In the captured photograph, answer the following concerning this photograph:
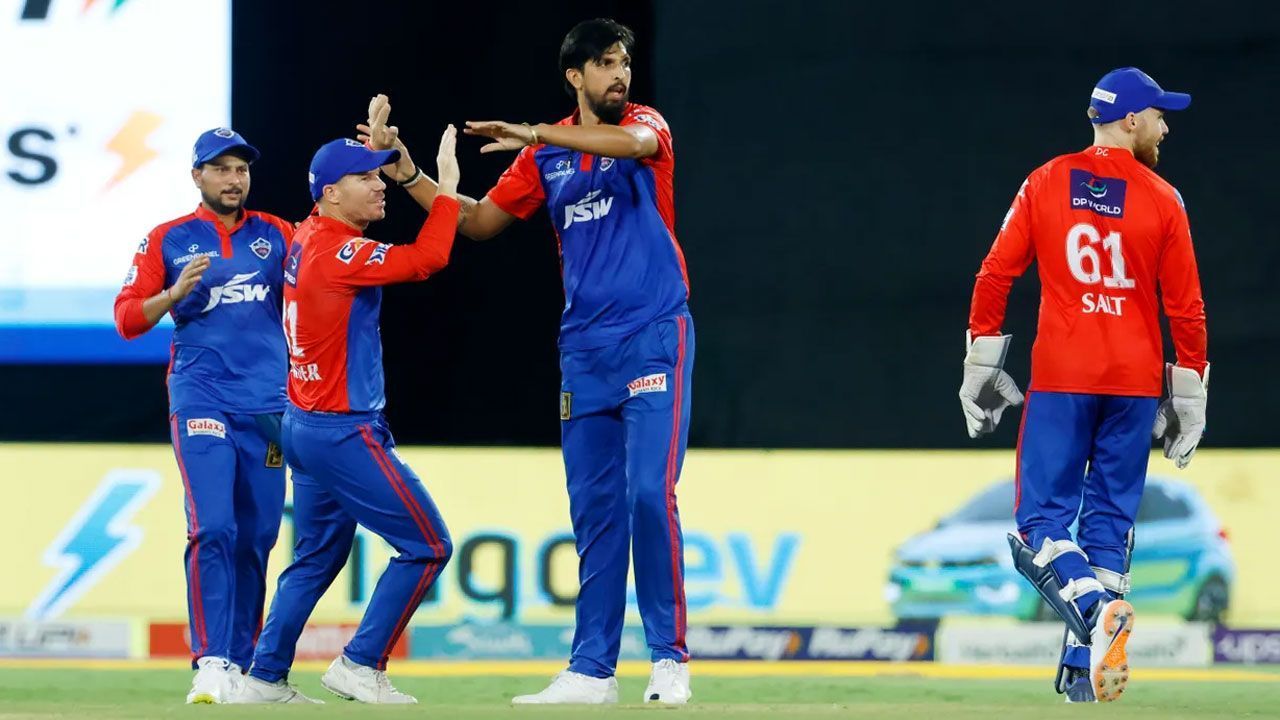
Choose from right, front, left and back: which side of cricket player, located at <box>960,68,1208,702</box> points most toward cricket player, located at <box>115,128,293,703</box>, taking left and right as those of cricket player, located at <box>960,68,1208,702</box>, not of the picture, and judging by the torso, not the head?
left

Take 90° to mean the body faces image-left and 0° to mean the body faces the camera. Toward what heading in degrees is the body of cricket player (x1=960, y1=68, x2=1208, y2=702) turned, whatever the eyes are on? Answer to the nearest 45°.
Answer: approximately 180°

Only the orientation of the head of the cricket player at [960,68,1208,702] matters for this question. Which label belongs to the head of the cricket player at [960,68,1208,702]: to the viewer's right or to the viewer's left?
to the viewer's right

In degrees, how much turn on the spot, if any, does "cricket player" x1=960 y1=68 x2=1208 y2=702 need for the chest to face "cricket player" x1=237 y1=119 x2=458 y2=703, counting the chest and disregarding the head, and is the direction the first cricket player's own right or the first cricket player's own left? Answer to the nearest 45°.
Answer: approximately 90° to the first cricket player's own left

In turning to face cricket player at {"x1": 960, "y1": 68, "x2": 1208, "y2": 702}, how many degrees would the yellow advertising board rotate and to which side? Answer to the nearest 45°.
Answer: approximately 45° to its left

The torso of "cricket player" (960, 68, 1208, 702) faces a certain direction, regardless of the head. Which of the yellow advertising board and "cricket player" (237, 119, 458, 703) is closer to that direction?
the yellow advertising board

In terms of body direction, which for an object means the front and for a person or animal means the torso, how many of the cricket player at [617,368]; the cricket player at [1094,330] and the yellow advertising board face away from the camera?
1

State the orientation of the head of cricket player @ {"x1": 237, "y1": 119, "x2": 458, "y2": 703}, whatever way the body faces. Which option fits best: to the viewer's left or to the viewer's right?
to the viewer's right

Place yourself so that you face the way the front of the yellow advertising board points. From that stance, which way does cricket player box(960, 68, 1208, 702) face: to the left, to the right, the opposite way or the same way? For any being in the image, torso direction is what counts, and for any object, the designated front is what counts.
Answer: the opposite way

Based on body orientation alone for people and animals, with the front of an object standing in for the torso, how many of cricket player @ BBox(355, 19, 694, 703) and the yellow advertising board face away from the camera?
0

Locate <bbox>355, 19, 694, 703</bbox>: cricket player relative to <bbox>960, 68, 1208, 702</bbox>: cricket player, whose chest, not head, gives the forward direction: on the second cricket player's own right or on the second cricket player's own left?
on the second cricket player's own left

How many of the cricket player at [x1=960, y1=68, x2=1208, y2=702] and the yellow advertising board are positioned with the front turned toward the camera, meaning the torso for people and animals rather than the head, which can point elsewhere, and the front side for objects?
1
